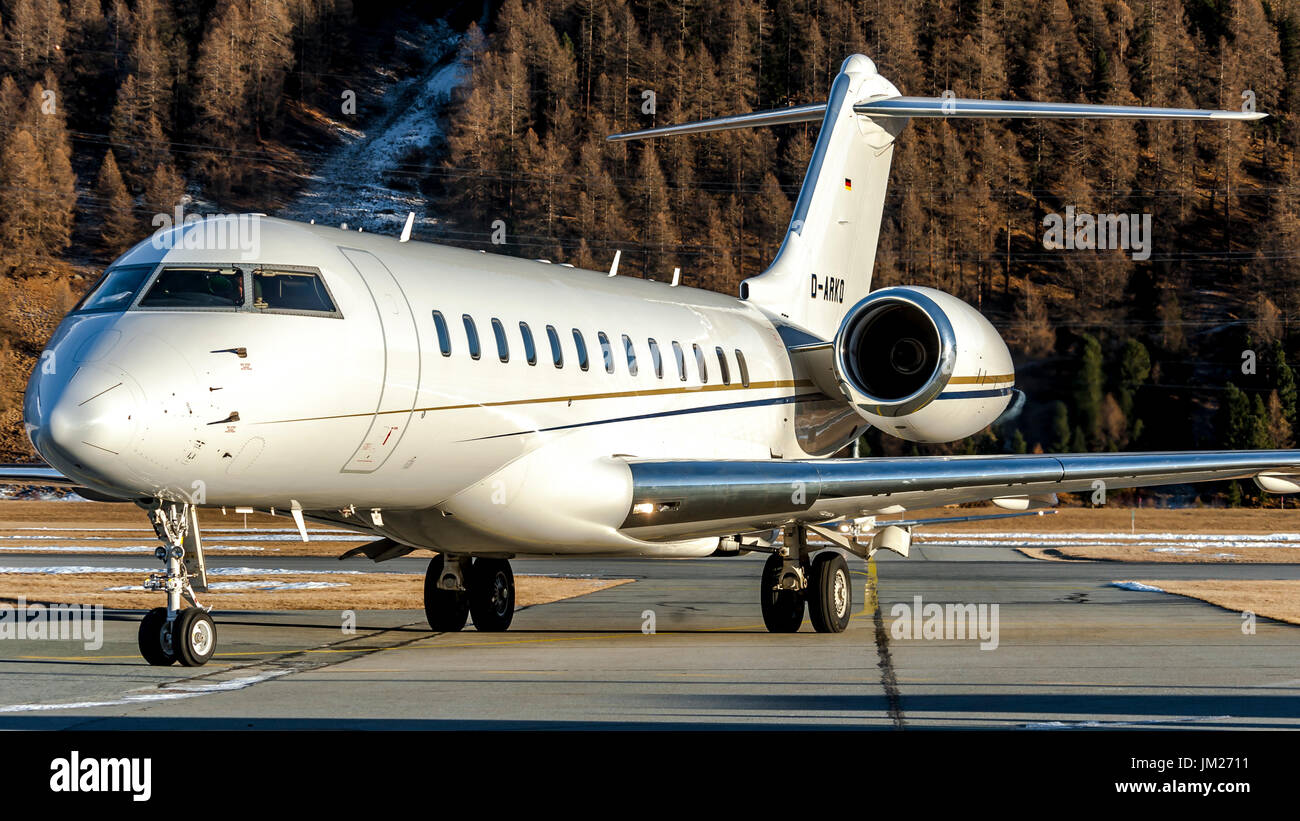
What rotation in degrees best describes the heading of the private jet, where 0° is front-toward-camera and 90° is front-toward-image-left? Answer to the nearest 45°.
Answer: approximately 45°
